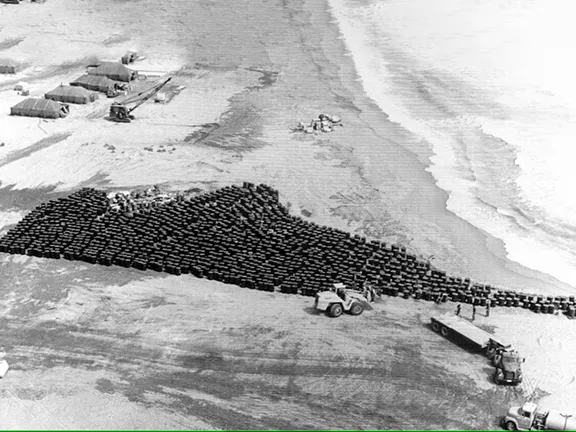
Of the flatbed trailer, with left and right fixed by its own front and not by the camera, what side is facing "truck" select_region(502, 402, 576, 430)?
front

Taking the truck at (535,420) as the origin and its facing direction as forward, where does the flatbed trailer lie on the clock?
The flatbed trailer is roughly at 2 o'clock from the truck.

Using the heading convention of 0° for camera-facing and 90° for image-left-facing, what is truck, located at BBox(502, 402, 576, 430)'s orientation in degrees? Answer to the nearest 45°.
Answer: approximately 90°

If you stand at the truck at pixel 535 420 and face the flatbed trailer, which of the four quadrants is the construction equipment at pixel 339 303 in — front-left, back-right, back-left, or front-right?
front-left

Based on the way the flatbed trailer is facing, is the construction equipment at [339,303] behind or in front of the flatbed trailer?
behind

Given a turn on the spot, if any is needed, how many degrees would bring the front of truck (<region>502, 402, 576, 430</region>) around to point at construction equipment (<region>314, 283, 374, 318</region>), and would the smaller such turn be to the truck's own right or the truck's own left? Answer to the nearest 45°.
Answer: approximately 45° to the truck's own right

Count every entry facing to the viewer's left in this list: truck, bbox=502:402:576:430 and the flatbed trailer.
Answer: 1

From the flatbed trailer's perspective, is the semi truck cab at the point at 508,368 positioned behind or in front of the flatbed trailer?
in front

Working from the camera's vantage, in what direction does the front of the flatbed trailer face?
facing the viewer and to the right of the viewer

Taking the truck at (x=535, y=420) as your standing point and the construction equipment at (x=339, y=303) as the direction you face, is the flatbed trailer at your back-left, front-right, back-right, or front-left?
front-right

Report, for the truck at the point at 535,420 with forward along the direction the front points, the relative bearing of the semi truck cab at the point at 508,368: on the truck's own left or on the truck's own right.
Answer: on the truck's own right
